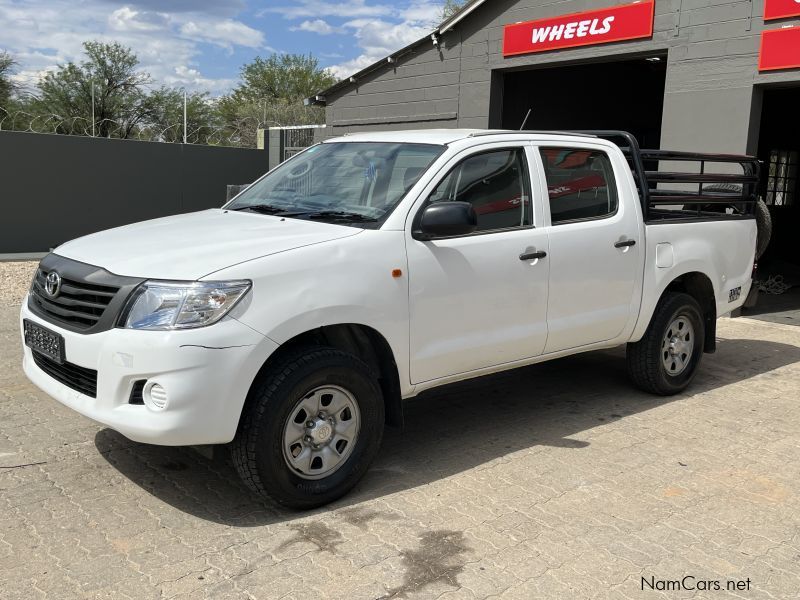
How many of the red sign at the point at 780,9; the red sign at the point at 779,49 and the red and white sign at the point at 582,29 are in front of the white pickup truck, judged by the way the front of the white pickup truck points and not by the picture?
0

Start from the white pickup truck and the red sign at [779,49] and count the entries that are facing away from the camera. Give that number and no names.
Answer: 0

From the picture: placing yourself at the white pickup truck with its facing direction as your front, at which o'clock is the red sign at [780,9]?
The red sign is roughly at 6 o'clock from the white pickup truck.

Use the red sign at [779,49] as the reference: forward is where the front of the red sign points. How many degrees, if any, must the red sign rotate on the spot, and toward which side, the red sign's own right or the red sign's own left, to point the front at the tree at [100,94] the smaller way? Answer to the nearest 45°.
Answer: approximately 135° to the red sign's own right

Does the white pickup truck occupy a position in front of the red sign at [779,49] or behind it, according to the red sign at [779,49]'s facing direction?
in front

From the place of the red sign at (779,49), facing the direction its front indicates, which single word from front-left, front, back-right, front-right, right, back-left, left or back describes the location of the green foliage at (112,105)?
back-right

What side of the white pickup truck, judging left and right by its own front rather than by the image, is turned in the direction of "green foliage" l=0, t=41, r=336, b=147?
right

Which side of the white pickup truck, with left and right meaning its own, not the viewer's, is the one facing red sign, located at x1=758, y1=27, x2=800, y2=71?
back

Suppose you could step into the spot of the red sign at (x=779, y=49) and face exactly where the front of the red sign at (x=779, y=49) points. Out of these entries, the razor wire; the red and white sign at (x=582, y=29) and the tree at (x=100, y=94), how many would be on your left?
0

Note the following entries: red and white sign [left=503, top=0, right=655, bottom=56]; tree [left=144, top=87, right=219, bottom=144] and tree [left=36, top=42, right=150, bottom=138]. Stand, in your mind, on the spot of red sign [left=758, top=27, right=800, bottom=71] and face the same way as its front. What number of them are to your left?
0

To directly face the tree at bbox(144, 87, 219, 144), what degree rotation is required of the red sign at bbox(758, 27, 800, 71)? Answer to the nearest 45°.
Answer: approximately 135° to its right

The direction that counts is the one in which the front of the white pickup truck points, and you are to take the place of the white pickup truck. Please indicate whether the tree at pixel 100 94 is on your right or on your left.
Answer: on your right

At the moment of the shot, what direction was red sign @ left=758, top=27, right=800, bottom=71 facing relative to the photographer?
facing the viewer

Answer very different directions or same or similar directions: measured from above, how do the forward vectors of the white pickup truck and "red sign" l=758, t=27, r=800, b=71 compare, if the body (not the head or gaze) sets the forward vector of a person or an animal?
same or similar directions

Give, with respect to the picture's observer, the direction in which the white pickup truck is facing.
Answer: facing the viewer and to the left of the viewer

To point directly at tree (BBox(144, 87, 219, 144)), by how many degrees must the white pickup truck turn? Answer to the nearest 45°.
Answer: approximately 135° to its right
